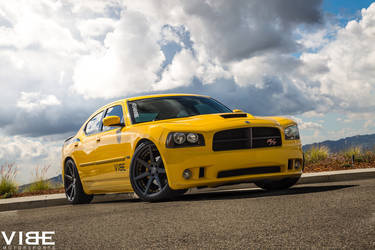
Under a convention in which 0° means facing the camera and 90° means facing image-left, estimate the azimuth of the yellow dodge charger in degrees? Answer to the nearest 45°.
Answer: approximately 315°

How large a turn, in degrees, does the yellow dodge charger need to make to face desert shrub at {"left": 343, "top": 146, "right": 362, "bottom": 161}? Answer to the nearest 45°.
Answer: approximately 90° to its left

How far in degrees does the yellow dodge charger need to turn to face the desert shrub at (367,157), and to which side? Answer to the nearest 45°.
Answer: approximately 90° to its left

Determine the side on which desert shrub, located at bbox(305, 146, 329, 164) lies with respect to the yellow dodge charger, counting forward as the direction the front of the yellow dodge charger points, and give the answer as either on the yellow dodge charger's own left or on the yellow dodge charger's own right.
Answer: on the yellow dodge charger's own left
